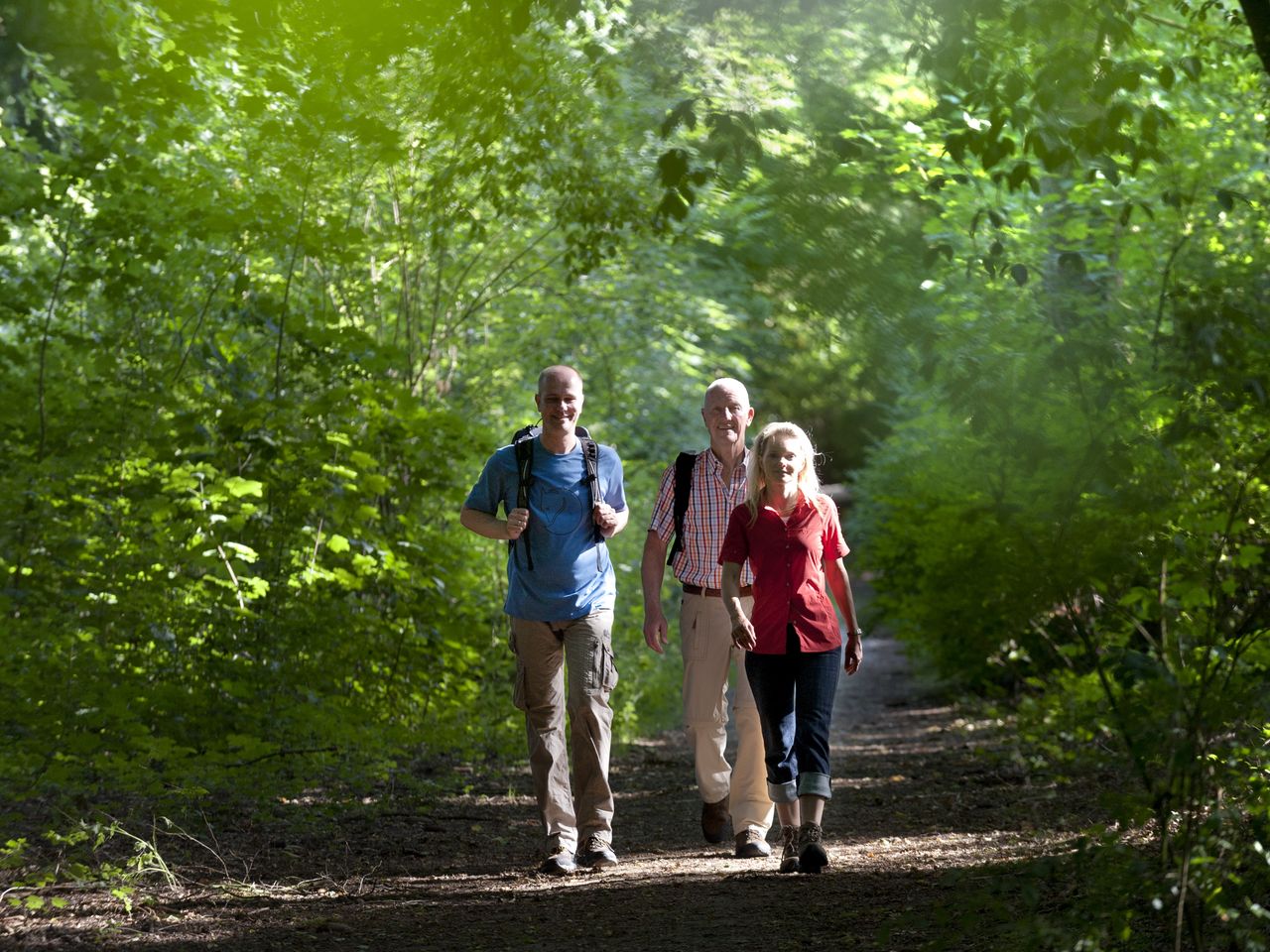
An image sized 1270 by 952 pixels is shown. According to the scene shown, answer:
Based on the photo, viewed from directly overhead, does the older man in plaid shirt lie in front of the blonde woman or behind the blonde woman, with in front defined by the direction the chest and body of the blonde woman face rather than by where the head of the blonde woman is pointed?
behind

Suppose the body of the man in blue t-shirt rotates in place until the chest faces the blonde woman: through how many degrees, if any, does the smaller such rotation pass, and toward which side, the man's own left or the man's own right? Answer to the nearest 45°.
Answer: approximately 90° to the man's own left

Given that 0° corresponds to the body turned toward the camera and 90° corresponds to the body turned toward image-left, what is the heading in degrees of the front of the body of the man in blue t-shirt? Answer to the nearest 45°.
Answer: approximately 0°

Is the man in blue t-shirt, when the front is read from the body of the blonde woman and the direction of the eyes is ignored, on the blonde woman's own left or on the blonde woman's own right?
on the blonde woman's own right

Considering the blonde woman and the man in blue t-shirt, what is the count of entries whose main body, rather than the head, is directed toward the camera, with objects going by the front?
2

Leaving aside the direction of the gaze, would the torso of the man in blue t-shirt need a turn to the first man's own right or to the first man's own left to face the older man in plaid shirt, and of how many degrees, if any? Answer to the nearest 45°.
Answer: approximately 135° to the first man's own left
